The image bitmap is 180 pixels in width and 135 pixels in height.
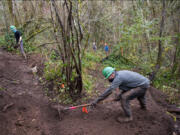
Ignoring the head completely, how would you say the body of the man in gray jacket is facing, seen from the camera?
to the viewer's left
